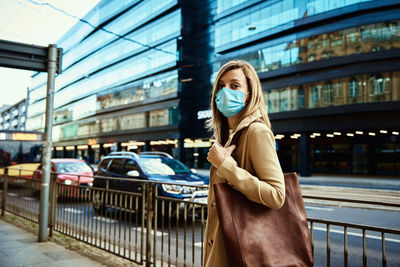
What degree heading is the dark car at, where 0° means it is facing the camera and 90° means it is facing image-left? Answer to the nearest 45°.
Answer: approximately 315°

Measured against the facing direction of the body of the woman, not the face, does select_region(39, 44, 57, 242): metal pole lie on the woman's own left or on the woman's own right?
on the woman's own right

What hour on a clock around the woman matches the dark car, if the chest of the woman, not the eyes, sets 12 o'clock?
The dark car is roughly at 4 o'clock from the woman.

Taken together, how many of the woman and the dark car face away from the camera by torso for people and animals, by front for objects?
0

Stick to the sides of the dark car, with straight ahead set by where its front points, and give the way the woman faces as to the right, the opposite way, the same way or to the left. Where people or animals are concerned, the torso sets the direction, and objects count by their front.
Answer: to the right

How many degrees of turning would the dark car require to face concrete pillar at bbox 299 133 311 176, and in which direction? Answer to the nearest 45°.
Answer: approximately 90° to its left

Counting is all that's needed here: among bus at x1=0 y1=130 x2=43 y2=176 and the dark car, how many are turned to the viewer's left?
0

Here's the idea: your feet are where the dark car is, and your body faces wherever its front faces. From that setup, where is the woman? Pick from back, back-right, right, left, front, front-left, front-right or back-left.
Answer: front-right
